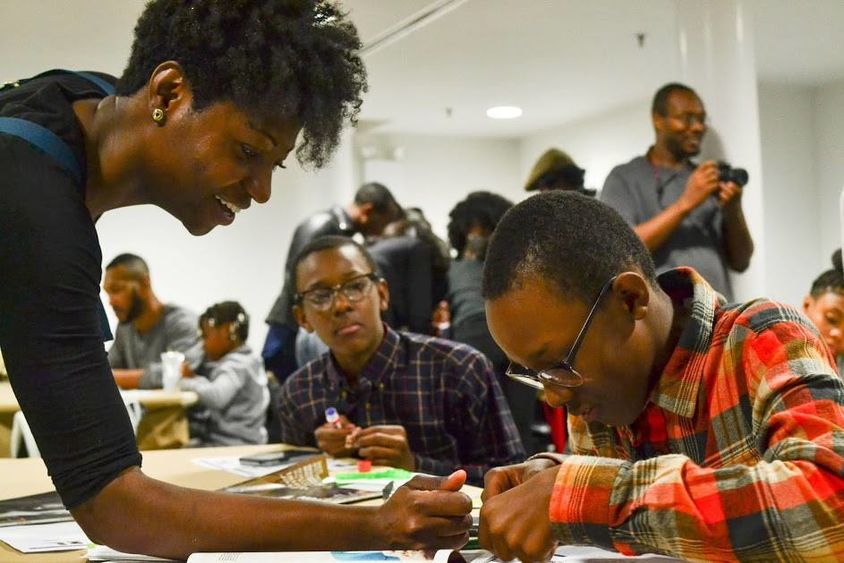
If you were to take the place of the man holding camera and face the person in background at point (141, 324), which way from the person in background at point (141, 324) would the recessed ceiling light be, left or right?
right

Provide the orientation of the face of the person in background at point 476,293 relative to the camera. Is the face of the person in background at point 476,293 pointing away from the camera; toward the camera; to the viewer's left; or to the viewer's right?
away from the camera

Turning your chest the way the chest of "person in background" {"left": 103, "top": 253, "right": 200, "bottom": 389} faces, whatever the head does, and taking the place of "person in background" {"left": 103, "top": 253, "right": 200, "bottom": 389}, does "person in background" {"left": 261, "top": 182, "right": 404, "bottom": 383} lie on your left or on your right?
on your left

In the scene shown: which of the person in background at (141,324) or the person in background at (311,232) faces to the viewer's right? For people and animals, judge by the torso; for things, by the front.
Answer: the person in background at (311,232)

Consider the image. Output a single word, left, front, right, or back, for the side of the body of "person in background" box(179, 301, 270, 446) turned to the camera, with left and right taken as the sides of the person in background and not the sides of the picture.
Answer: left

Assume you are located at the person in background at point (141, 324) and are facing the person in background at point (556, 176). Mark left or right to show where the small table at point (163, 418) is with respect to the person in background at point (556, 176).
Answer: right

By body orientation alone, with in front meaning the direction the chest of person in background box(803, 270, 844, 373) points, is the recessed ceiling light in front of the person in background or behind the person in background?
behind

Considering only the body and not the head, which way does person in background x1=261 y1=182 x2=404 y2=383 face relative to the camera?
to the viewer's right
